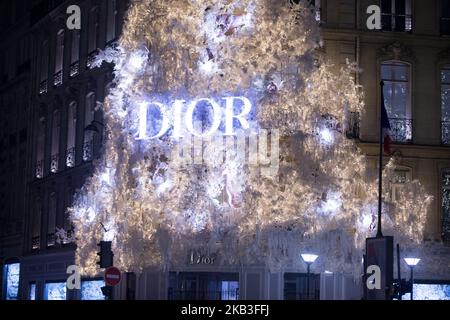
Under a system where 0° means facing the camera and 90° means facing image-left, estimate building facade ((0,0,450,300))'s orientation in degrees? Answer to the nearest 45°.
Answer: approximately 0°
